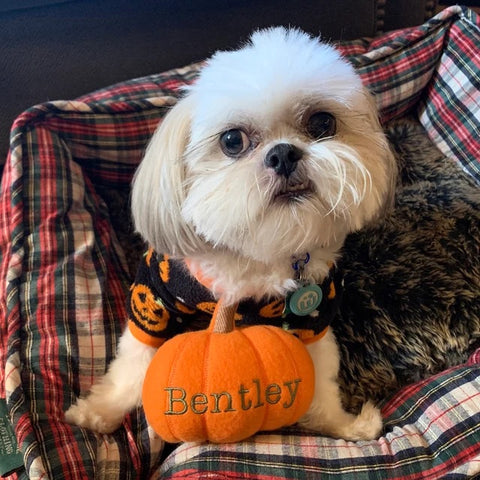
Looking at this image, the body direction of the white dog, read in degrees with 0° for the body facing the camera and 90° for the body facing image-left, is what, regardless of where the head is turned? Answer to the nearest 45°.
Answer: approximately 0°
